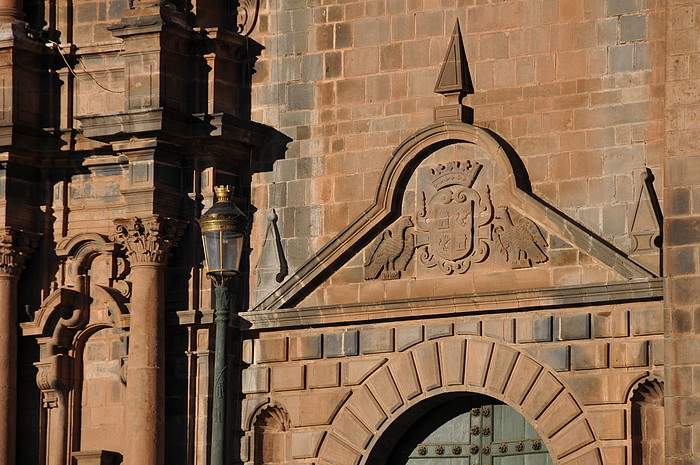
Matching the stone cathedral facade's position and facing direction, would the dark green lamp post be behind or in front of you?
in front

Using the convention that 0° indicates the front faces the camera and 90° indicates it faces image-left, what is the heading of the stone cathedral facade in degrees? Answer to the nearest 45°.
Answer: approximately 0°
